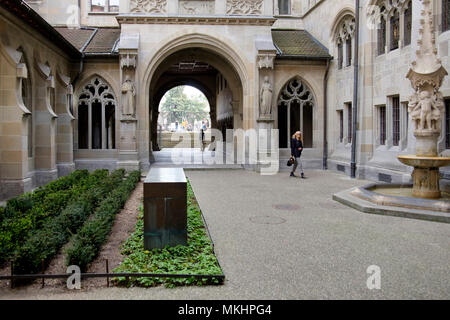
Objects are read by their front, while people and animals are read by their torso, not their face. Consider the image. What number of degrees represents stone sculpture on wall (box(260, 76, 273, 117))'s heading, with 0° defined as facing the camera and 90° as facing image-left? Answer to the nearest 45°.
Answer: approximately 0°

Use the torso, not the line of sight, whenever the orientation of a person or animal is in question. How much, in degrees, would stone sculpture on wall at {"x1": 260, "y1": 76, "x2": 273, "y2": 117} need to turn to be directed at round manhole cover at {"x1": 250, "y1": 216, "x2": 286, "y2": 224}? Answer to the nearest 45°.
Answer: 0° — it already faces it

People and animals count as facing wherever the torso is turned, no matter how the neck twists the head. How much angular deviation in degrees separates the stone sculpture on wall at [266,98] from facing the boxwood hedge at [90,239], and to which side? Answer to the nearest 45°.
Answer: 0° — it already faces it

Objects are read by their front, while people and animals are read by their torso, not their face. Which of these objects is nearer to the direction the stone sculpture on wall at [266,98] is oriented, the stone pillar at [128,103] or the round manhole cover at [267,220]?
the round manhole cover

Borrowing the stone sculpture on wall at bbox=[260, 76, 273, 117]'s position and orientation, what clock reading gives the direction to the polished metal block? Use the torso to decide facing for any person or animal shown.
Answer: The polished metal block is roughly at 12 o'clock from the stone sculpture on wall.

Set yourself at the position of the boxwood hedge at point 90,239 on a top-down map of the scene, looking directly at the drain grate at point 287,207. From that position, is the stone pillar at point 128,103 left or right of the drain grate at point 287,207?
left

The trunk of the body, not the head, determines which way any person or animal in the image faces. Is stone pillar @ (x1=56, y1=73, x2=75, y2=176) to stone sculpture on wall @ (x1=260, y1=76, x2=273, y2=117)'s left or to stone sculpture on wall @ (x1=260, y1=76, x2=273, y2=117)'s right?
on its right

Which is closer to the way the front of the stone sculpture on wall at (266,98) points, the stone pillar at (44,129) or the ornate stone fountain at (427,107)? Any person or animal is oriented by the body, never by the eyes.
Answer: the ornate stone fountain

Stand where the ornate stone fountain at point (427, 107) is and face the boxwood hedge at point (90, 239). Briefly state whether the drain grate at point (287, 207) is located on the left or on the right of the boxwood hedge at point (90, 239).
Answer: right

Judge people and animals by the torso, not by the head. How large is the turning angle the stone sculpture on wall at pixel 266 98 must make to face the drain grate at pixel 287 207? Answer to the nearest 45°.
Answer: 0° — it already faces it

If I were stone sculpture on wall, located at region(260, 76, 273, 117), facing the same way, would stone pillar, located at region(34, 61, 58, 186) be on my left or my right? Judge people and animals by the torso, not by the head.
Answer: on my right
